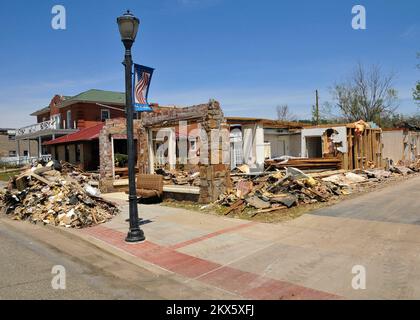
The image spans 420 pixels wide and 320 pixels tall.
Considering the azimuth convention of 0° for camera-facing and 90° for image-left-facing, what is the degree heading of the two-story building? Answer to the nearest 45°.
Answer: approximately 45°

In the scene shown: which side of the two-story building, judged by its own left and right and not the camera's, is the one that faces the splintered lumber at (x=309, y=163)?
left

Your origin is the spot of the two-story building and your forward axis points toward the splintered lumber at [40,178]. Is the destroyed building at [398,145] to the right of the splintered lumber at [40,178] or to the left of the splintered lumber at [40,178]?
left

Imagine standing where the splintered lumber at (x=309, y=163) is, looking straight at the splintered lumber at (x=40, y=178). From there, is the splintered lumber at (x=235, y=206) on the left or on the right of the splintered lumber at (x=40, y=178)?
left

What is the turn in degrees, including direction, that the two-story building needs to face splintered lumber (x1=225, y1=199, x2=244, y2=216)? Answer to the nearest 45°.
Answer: approximately 45° to its left

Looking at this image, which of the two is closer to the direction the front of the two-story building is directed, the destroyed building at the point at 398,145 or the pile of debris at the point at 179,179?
the pile of debris

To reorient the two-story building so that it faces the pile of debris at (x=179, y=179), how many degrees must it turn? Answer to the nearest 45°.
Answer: approximately 45° to its left

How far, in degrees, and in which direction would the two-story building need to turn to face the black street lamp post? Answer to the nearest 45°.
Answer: approximately 45° to its left
